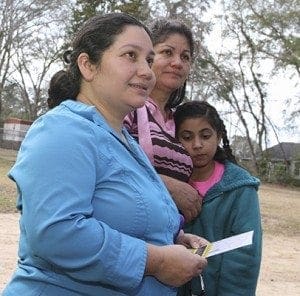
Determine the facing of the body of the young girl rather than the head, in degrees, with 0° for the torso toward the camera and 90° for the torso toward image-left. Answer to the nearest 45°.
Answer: approximately 45°

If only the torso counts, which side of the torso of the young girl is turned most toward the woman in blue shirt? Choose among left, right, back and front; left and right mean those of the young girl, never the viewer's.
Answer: front
